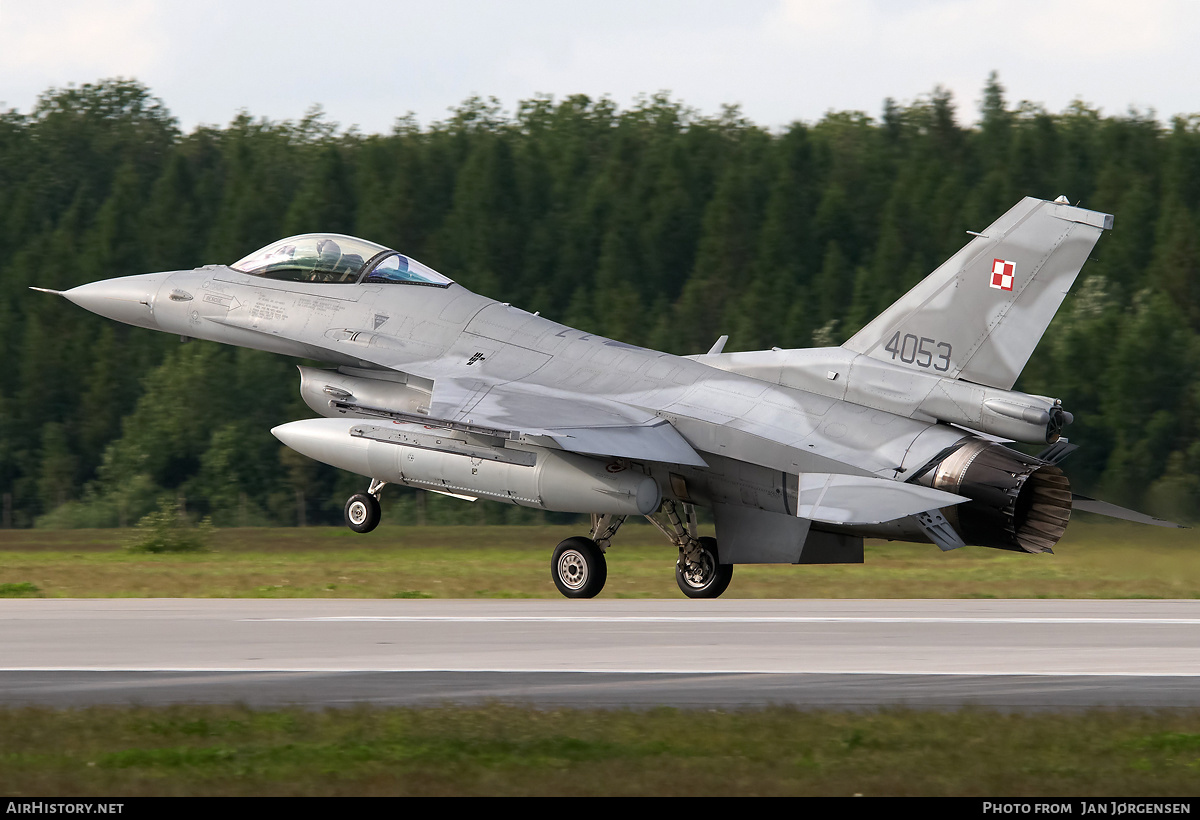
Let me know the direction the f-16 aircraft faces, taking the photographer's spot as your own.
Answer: facing away from the viewer and to the left of the viewer
